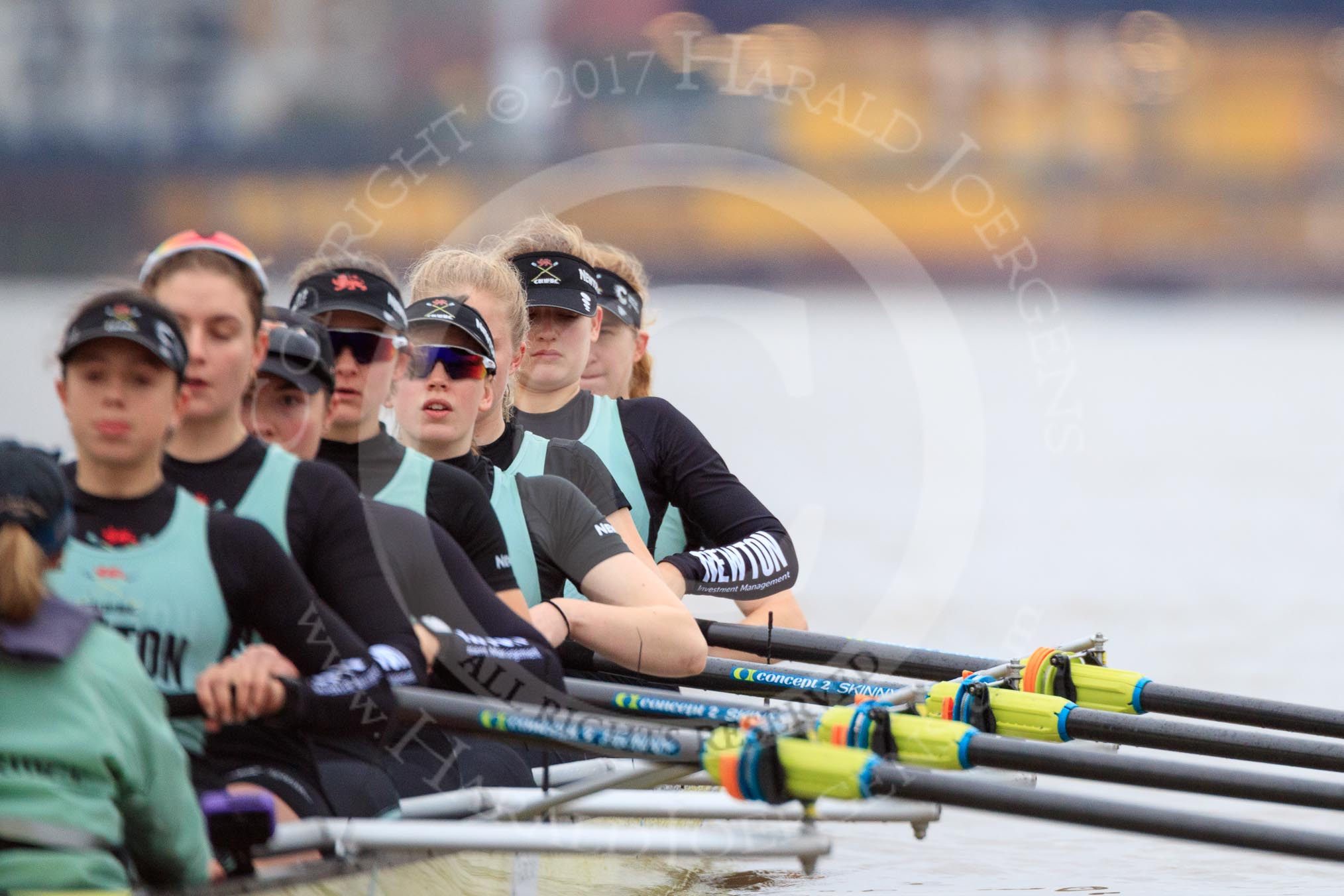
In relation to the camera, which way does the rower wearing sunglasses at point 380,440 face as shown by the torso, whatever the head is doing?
toward the camera

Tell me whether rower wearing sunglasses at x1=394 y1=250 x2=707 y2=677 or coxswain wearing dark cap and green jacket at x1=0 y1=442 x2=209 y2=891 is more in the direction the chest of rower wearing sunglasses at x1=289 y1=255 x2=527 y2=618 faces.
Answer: the coxswain wearing dark cap and green jacket

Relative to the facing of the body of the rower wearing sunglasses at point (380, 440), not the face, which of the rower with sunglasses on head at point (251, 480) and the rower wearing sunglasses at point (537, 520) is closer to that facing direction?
the rower with sunglasses on head

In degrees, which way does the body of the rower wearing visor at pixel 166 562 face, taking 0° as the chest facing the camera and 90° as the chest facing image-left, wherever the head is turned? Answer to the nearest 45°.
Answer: approximately 0°

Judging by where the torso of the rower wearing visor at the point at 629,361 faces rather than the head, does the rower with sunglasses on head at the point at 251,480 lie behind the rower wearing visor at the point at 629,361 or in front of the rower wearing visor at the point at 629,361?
in front

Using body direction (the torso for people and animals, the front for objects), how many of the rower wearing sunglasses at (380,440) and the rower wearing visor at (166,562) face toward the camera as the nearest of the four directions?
2

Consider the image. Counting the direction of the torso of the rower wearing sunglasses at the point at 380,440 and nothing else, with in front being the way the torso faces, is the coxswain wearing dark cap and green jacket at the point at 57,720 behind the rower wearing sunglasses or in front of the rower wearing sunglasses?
in front

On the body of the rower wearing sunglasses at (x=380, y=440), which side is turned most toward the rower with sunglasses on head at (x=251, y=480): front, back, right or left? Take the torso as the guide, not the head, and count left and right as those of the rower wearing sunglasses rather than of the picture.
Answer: front

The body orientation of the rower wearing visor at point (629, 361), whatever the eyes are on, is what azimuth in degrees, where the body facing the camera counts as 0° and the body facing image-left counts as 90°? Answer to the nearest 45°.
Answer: approximately 45°

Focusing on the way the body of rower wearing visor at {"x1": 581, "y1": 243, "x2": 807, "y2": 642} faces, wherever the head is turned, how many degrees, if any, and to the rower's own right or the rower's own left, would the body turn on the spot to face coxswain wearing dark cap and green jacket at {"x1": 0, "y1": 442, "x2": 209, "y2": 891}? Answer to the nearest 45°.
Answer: approximately 45° to the rower's own left

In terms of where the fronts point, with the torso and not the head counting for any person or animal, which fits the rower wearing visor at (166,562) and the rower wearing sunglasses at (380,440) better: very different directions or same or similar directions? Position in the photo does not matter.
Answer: same or similar directions

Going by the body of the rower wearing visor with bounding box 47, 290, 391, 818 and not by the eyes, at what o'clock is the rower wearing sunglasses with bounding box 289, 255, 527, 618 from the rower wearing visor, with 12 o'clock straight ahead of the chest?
The rower wearing sunglasses is roughly at 7 o'clock from the rower wearing visor.
